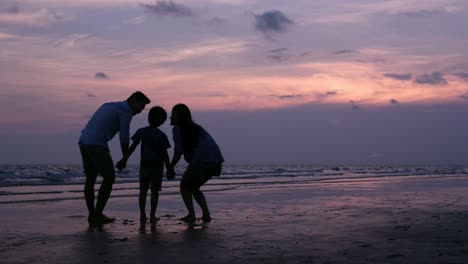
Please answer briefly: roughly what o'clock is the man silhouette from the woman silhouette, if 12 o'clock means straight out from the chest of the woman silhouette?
The man silhouette is roughly at 11 o'clock from the woman silhouette.

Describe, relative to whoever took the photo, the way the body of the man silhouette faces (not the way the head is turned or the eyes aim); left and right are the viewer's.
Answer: facing to the right of the viewer

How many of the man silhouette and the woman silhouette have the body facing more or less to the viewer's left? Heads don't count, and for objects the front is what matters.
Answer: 1

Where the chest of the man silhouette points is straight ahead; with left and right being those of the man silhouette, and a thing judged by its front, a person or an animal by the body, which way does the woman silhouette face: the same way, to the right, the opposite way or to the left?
the opposite way

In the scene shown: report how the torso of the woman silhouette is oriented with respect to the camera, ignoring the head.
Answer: to the viewer's left

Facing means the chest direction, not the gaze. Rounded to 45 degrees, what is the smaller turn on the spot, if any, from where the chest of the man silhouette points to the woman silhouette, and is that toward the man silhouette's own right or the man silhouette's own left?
0° — they already face them

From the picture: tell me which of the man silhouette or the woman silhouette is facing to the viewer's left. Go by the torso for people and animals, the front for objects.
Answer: the woman silhouette
